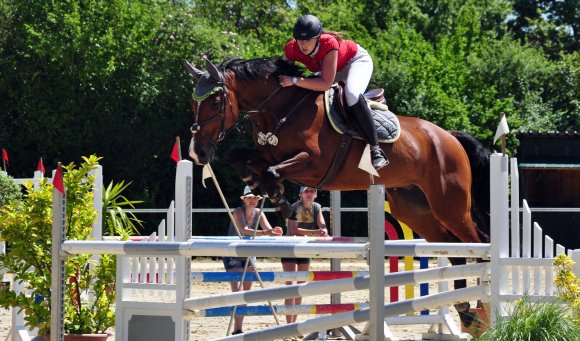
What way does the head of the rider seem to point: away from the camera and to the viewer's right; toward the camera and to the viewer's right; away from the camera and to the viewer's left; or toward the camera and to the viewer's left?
toward the camera and to the viewer's left

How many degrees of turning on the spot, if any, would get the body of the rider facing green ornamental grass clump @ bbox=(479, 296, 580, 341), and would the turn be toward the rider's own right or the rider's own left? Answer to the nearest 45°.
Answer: approximately 90° to the rider's own left

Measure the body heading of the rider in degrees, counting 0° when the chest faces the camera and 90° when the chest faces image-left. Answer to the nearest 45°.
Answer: approximately 45°

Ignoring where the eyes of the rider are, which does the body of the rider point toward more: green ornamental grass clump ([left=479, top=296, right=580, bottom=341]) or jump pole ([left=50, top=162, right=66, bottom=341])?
the jump pole

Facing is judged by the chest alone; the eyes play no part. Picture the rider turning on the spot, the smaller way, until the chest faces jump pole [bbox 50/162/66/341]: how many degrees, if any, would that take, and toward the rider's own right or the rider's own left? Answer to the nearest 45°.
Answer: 0° — they already face it
